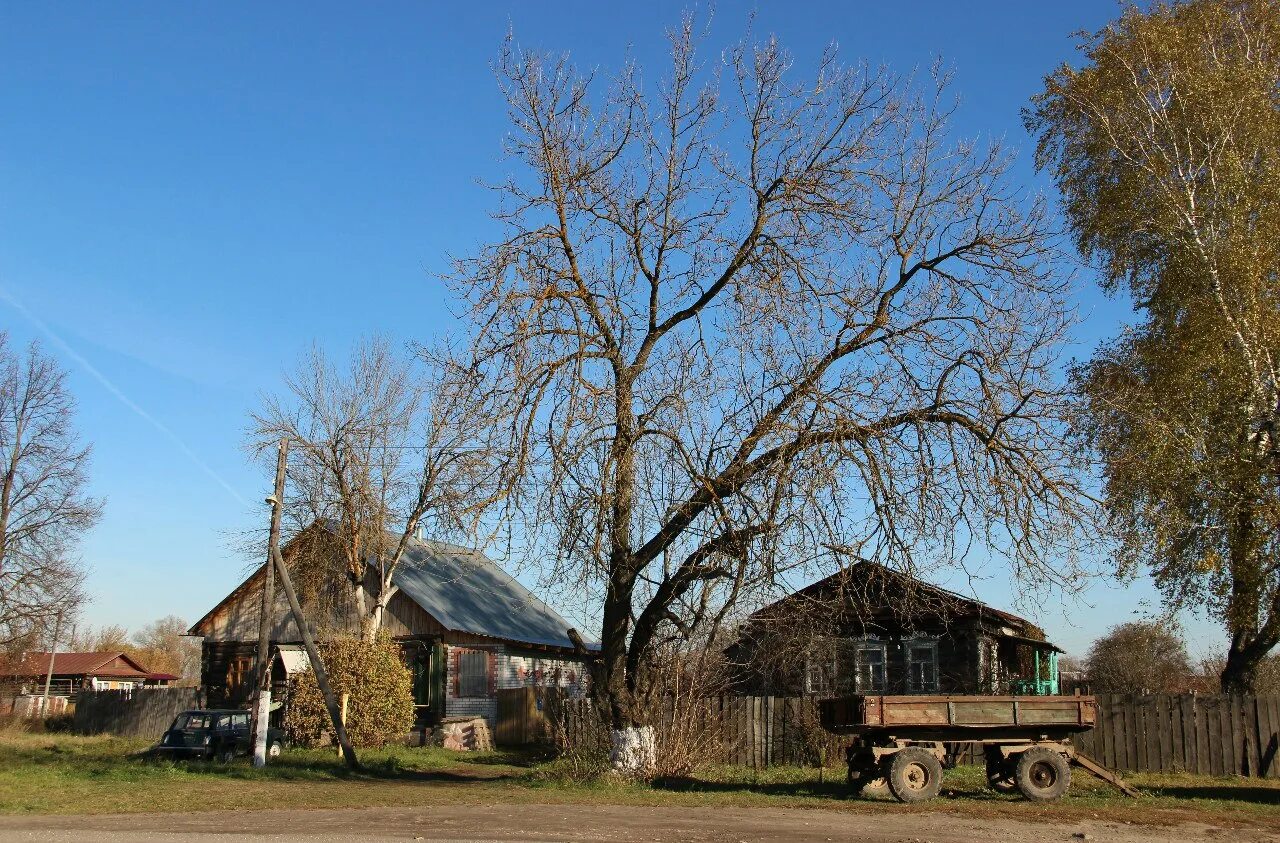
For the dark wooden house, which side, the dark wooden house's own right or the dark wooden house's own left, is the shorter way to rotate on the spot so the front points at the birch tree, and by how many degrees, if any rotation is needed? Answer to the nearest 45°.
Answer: approximately 45° to the dark wooden house's own left

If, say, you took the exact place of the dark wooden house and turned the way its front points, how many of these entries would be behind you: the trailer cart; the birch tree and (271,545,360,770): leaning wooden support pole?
0

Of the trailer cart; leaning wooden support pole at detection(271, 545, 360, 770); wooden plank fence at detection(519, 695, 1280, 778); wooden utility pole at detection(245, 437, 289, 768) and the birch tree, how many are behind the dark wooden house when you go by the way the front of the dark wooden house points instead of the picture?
0

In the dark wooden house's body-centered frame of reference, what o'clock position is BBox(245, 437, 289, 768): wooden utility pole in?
The wooden utility pole is roughly at 2 o'clock from the dark wooden house.

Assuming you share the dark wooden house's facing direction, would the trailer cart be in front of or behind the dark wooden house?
in front

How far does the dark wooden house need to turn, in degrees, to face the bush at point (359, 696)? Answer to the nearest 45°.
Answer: approximately 90° to its right

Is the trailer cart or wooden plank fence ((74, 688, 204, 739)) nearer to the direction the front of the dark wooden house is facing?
the trailer cart

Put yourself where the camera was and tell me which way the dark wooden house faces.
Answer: facing the viewer

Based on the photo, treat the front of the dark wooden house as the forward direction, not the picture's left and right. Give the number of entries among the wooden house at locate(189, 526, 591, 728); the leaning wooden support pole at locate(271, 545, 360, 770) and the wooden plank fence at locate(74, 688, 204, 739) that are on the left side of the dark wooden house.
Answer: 0

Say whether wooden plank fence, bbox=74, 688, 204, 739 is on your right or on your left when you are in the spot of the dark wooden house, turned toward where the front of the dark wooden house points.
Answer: on your right

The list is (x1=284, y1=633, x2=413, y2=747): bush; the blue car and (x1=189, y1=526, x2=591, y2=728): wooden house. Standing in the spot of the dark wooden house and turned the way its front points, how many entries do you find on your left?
0

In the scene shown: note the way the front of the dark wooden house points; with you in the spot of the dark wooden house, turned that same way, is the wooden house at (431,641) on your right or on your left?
on your right

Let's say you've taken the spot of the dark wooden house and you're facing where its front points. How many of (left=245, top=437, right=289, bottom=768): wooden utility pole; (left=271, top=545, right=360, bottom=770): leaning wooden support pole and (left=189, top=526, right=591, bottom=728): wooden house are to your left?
0

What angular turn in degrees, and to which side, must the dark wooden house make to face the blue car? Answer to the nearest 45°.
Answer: approximately 90° to its right

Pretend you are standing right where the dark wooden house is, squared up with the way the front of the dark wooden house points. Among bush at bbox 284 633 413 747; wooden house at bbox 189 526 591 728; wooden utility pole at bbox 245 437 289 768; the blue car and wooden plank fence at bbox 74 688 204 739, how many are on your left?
0

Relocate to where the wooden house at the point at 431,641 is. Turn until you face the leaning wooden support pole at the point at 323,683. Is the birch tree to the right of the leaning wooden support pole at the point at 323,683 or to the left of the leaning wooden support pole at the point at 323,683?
left

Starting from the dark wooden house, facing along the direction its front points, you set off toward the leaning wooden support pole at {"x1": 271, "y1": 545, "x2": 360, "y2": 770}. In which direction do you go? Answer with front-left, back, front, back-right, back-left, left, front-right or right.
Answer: front-right
